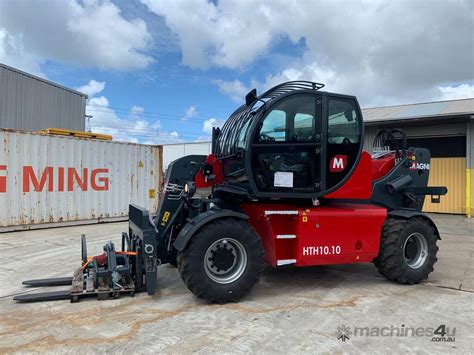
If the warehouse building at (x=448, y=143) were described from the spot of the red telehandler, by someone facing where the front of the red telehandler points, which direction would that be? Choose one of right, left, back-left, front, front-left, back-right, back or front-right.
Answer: back

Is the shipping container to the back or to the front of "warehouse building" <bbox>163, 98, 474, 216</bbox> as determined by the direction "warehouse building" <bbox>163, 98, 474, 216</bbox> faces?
to the front

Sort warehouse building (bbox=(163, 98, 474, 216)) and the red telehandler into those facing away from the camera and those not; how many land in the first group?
0

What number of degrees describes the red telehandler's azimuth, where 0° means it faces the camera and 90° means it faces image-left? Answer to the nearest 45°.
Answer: approximately 45°
